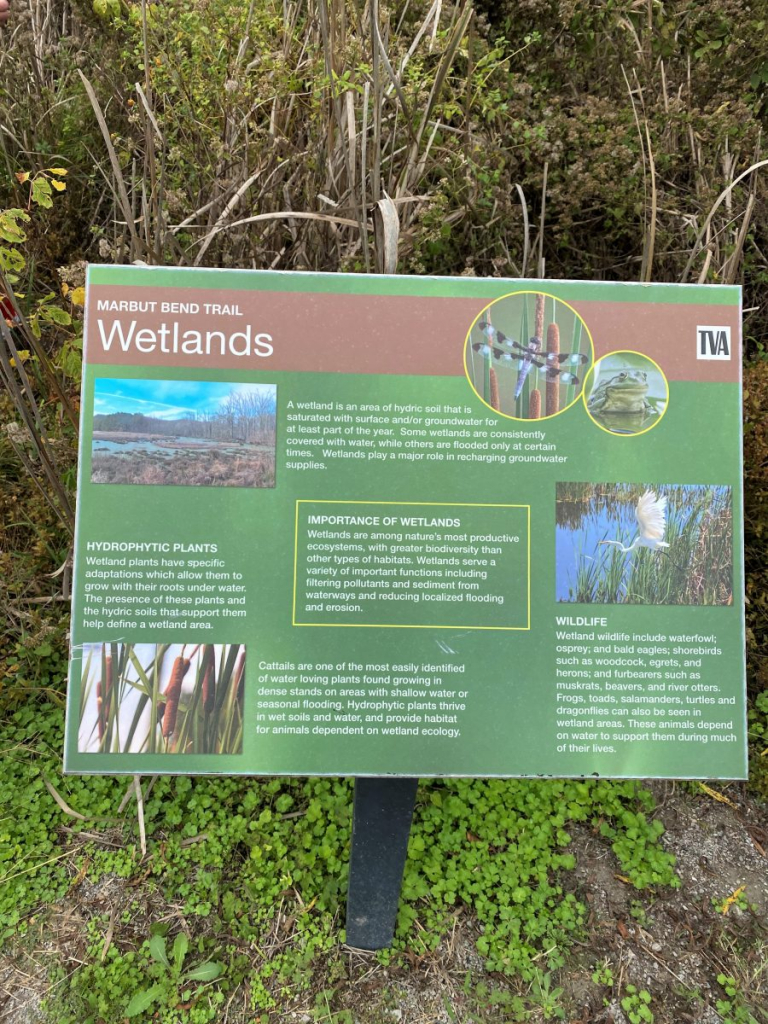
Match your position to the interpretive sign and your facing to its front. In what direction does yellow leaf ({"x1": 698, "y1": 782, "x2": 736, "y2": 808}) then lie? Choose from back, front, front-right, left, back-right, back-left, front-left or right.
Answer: back-left

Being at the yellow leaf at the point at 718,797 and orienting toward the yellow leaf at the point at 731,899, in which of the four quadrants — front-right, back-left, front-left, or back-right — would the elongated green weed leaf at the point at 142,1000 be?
front-right

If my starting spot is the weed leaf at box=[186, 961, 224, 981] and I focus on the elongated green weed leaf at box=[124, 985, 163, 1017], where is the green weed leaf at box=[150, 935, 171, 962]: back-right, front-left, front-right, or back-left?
front-right

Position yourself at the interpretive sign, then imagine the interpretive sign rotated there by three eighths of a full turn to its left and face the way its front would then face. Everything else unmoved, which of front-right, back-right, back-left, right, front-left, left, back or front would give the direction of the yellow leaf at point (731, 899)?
front

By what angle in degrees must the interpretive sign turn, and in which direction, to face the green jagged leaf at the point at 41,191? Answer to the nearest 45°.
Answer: approximately 135° to its right

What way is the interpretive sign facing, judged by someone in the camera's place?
facing the viewer
